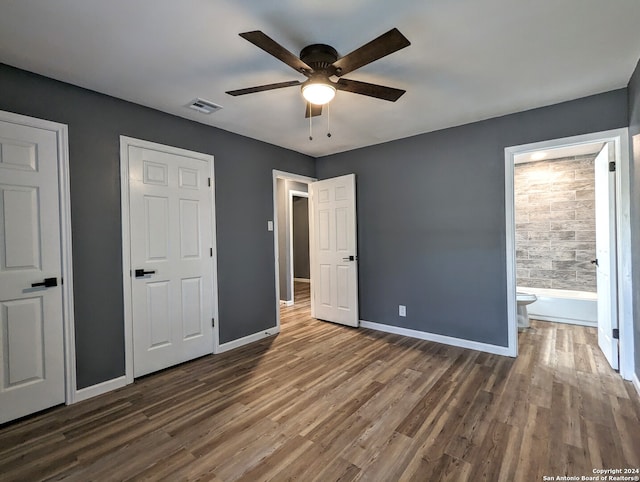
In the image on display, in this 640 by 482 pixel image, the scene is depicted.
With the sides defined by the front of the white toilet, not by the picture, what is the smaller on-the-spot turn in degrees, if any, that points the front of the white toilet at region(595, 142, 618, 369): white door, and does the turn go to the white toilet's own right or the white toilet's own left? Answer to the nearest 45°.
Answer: approximately 45° to the white toilet's own right

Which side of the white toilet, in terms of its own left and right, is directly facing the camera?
right

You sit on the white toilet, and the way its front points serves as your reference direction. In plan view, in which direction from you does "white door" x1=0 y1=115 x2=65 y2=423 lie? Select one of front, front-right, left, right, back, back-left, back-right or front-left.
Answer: back-right

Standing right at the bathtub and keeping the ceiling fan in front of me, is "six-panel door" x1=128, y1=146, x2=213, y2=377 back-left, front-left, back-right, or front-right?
front-right

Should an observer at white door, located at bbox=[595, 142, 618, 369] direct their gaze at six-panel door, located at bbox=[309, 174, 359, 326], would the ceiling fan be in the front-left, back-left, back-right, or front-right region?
front-left

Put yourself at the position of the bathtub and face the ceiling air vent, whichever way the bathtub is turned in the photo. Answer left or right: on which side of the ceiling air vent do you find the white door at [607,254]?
left

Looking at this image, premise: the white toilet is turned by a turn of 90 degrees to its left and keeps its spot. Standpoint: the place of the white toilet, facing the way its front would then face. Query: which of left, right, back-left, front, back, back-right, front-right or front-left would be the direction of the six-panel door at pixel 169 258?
back-left

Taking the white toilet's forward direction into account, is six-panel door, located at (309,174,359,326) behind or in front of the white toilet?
behind

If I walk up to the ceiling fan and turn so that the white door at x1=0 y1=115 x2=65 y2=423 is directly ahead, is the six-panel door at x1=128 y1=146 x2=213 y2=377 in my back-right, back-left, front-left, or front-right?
front-right

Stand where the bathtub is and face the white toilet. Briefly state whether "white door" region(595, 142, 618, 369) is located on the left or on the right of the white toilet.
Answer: left

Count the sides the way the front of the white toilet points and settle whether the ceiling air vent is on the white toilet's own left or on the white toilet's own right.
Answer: on the white toilet's own right

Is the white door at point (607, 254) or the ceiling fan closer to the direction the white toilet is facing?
the white door
